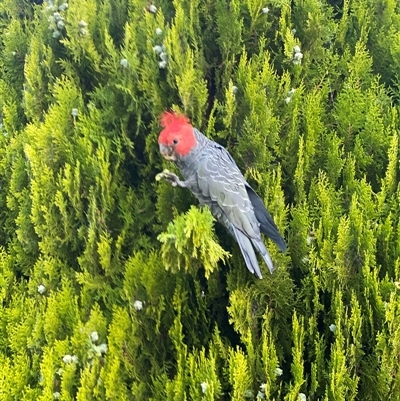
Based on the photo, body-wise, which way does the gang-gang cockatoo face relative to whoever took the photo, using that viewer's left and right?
facing to the left of the viewer
